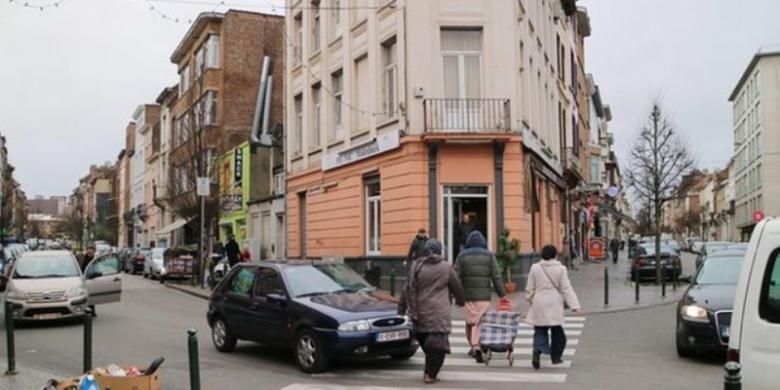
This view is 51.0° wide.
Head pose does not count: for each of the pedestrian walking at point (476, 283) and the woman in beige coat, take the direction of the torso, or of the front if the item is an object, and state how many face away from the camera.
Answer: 2

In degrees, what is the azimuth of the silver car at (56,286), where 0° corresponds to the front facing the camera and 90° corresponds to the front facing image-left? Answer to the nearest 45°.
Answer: approximately 0°

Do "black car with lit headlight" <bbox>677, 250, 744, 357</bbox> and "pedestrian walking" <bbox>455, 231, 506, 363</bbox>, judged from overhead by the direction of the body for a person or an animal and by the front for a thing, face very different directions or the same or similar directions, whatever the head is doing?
very different directions

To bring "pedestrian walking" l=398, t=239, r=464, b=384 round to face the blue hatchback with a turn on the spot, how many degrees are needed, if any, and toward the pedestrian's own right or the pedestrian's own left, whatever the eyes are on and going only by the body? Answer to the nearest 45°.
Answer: approximately 45° to the pedestrian's own left

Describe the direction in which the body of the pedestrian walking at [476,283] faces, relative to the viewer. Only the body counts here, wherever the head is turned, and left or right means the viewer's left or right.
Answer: facing away from the viewer

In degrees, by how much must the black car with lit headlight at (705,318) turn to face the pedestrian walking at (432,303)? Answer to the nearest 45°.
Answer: approximately 45° to its right

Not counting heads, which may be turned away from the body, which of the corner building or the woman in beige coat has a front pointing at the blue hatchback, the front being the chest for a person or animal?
the corner building

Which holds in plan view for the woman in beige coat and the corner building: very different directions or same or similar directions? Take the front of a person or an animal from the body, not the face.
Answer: very different directions

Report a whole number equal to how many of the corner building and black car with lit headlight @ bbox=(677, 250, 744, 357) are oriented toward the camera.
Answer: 2

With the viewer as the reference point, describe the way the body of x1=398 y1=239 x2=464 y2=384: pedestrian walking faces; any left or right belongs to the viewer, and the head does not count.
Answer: facing away from the viewer

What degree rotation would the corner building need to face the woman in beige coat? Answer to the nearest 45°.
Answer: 0° — it already faces them

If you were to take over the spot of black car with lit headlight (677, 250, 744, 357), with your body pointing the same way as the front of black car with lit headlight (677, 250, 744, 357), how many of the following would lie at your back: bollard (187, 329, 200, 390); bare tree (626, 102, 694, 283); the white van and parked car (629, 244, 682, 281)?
2

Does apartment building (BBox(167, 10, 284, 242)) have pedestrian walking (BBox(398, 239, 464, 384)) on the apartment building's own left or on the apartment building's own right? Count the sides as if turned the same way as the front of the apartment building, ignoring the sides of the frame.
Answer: on the apartment building's own left

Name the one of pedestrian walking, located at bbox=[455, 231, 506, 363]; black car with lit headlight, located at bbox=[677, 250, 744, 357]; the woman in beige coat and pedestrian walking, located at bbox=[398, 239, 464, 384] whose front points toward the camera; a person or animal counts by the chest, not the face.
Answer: the black car with lit headlight

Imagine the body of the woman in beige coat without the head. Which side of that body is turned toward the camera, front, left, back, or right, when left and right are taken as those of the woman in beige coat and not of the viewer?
back
